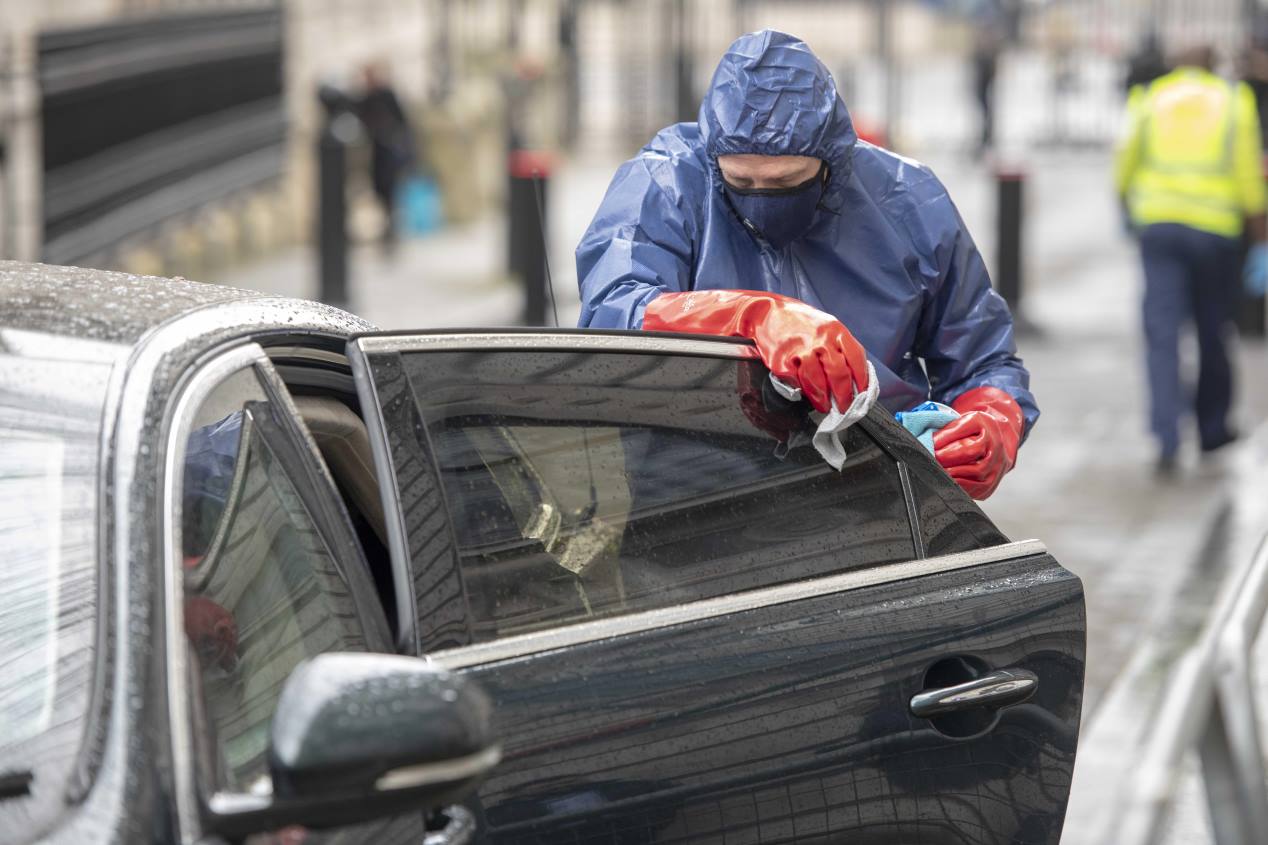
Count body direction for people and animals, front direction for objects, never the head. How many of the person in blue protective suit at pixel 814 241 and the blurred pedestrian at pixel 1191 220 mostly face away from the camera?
1

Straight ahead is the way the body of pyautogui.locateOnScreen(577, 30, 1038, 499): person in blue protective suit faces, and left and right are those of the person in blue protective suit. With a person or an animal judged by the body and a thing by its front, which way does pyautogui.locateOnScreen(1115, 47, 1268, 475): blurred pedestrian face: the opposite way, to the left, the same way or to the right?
the opposite way

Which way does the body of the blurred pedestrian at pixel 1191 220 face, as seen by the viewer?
away from the camera

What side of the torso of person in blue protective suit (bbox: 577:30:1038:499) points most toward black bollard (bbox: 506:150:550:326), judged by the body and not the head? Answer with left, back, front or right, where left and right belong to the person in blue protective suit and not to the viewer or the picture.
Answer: back

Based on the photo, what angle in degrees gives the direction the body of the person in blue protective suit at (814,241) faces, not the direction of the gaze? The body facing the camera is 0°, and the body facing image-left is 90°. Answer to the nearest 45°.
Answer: approximately 0°
